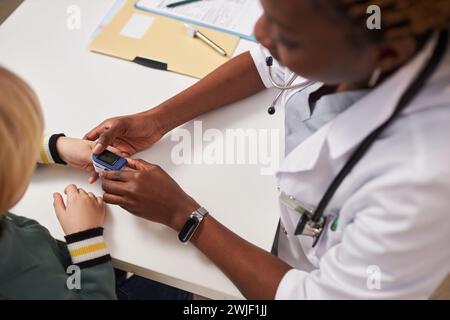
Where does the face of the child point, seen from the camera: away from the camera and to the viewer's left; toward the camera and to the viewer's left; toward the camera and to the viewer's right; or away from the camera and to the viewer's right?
away from the camera and to the viewer's right

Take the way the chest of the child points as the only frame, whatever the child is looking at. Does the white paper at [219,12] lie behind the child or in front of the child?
in front

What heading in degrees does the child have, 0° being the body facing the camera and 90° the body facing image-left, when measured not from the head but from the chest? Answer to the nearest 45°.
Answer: approximately 225°
